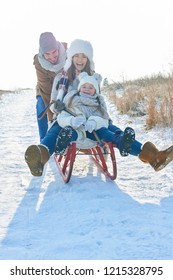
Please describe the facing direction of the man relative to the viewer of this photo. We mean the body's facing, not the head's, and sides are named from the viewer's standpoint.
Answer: facing the viewer and to the right of the viewer

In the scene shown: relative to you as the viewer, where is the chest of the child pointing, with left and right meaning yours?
facing the viewer

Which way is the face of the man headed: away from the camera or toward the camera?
toward the camera

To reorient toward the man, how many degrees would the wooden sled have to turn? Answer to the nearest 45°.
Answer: approximately 180°

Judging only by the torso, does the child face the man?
no

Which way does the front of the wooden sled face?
toward the camera

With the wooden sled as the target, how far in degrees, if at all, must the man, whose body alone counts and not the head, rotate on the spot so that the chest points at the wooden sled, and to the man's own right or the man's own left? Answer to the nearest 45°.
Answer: approximately 45° to the man's own right

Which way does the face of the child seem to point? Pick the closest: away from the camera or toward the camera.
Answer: toward the camera
